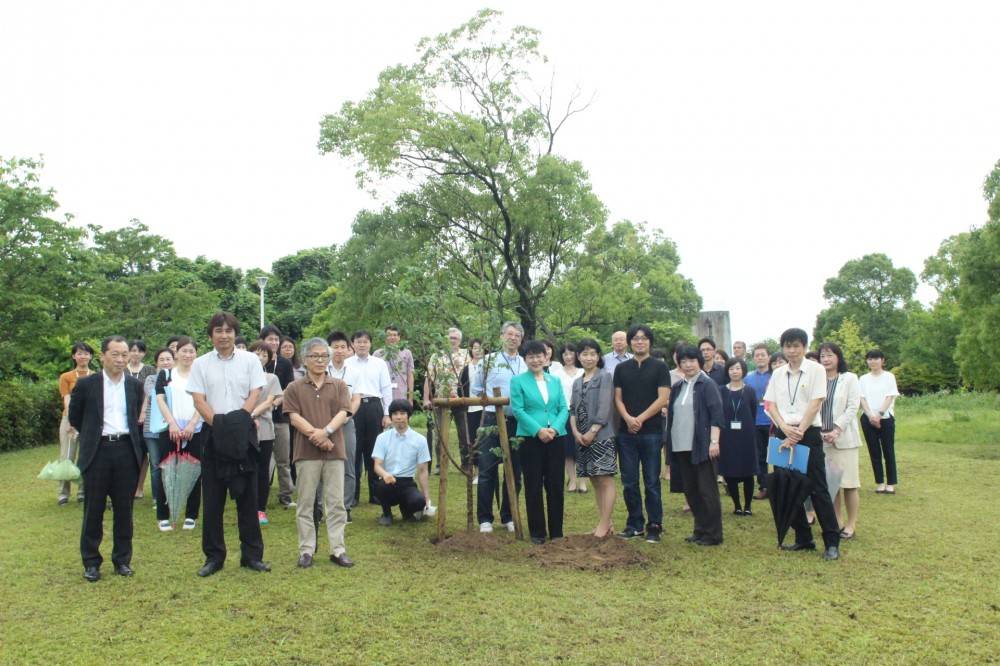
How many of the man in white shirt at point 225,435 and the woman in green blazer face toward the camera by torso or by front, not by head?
2

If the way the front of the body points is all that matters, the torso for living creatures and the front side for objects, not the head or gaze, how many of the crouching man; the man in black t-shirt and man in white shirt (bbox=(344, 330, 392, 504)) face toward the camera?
3

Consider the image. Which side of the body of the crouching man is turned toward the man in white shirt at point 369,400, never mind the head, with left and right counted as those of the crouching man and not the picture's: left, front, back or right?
back

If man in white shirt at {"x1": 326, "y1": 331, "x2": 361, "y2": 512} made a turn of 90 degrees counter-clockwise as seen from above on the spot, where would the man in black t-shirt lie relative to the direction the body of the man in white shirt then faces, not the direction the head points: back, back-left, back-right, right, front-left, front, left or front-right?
front-right

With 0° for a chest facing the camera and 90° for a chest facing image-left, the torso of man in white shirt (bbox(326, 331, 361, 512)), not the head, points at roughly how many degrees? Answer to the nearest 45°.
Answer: approximately 0°

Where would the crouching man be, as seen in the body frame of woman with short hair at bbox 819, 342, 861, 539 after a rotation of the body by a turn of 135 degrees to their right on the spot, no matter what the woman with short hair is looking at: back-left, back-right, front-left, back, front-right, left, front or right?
left

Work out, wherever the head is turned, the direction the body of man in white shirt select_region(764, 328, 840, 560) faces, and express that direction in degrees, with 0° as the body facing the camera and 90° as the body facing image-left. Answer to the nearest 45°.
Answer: approximately 45°

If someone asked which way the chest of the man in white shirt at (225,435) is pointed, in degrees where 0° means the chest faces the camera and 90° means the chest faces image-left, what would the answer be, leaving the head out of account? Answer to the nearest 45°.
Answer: approximately 0°

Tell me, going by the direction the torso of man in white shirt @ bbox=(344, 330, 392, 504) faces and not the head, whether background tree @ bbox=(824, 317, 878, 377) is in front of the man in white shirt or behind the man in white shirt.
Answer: behind

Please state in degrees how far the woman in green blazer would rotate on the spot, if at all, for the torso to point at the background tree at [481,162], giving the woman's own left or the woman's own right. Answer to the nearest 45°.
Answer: approximately 180°
